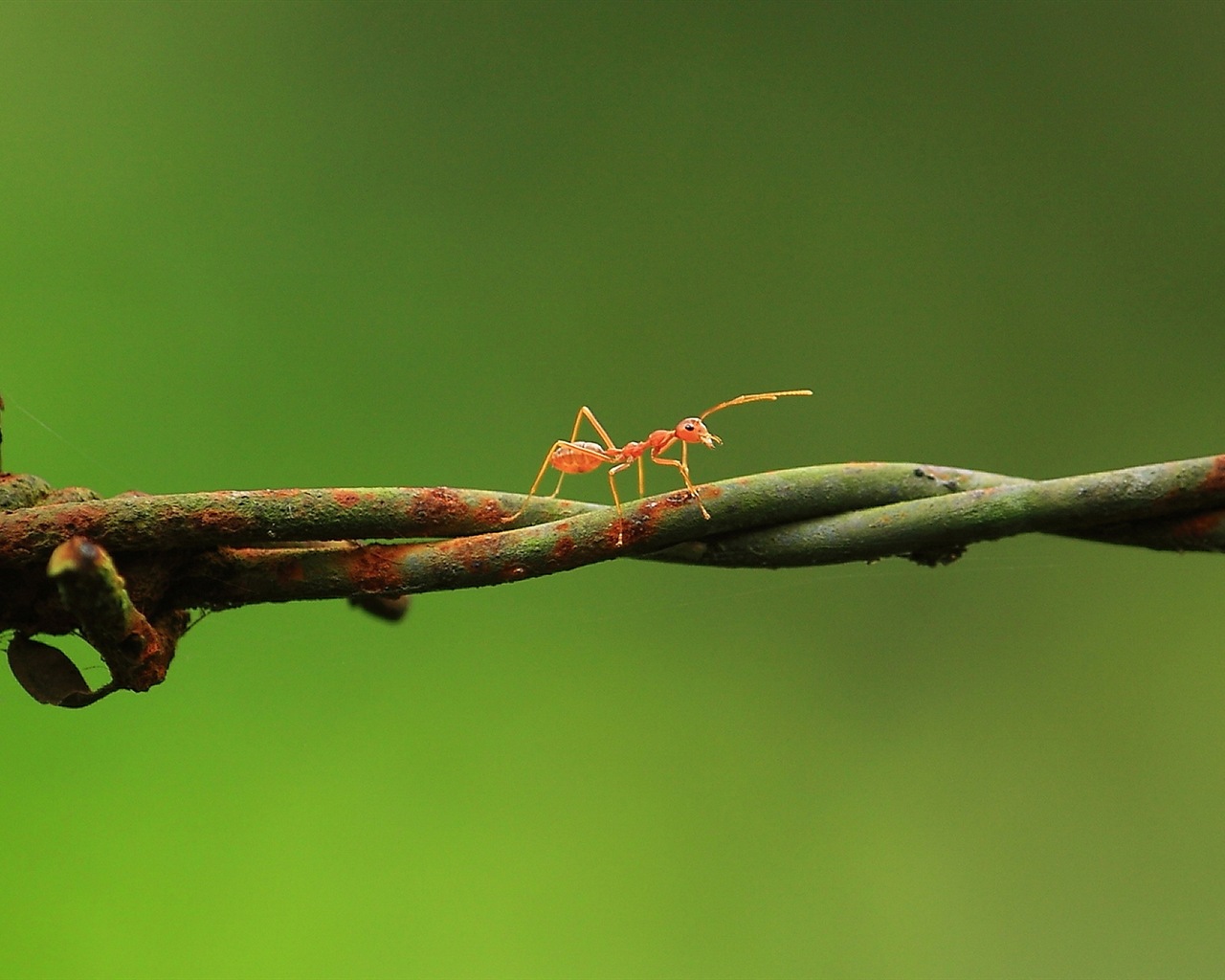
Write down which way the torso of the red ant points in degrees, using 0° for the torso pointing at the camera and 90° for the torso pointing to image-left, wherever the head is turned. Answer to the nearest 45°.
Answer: approximately 270°
